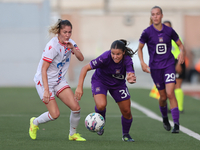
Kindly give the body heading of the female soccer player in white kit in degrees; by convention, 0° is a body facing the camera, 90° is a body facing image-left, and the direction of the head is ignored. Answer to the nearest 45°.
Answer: approximately 315°

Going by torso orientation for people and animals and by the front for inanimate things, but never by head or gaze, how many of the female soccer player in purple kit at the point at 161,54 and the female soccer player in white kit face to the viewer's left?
0

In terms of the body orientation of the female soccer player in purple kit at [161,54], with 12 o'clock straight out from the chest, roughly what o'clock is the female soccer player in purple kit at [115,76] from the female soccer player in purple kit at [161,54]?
the female soccer player in purple kit at [115,76] is roughly at 1 o'clock from the female soccer player in purple kit at [161,54].

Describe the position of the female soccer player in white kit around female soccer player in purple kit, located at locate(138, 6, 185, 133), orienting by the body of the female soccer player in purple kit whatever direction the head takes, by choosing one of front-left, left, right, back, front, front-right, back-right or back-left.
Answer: front-right

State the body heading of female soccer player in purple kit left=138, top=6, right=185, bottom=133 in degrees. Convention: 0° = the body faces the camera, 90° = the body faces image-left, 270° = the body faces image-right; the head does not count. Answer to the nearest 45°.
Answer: approximately 0°

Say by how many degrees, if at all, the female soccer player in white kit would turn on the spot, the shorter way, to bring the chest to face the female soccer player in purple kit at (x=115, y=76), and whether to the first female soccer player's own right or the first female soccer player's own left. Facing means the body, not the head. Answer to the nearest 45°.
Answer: approximately 45° to the first female soccer player's own left
